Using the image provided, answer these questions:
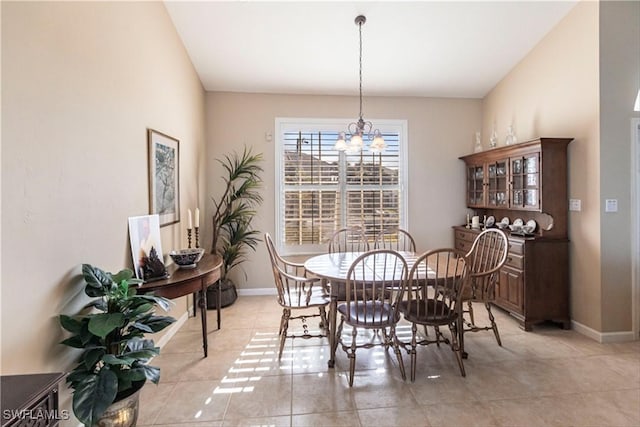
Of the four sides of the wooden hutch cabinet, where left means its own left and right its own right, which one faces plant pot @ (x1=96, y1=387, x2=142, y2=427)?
front

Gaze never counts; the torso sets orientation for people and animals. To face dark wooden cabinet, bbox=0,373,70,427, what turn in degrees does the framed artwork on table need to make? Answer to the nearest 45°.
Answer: approximately 45° to its right

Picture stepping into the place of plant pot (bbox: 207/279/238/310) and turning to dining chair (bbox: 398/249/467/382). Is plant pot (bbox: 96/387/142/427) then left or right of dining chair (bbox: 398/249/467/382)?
right

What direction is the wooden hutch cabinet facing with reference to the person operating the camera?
facing the viewer and to the left of the viewer

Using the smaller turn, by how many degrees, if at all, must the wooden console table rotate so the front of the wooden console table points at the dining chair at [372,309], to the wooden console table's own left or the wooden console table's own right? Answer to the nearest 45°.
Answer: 0° — it already faces it

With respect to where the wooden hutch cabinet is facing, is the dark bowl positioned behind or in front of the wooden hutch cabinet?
in front

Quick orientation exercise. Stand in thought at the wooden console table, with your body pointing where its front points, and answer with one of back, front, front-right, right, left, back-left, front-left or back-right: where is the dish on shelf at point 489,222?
front-left

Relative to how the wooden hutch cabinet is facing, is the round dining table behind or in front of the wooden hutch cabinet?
in front

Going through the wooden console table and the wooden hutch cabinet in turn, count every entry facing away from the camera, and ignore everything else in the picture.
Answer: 0

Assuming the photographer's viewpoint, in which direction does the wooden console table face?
facing the viewer and to the right of the viewer

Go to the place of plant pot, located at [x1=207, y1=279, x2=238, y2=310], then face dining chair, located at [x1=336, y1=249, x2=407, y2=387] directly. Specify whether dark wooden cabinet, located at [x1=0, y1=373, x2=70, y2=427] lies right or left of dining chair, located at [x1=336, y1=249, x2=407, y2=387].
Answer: right

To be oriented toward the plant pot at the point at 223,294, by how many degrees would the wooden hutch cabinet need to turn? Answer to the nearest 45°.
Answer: approximately 45° to its right

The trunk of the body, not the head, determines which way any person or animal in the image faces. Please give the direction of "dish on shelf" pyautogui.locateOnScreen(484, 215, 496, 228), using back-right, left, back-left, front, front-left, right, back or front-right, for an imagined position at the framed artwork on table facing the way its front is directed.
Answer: front-left

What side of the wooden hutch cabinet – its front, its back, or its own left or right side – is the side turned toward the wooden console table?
front

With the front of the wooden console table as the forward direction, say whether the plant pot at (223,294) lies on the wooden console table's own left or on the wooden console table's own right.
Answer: on the wooden console table's own left
